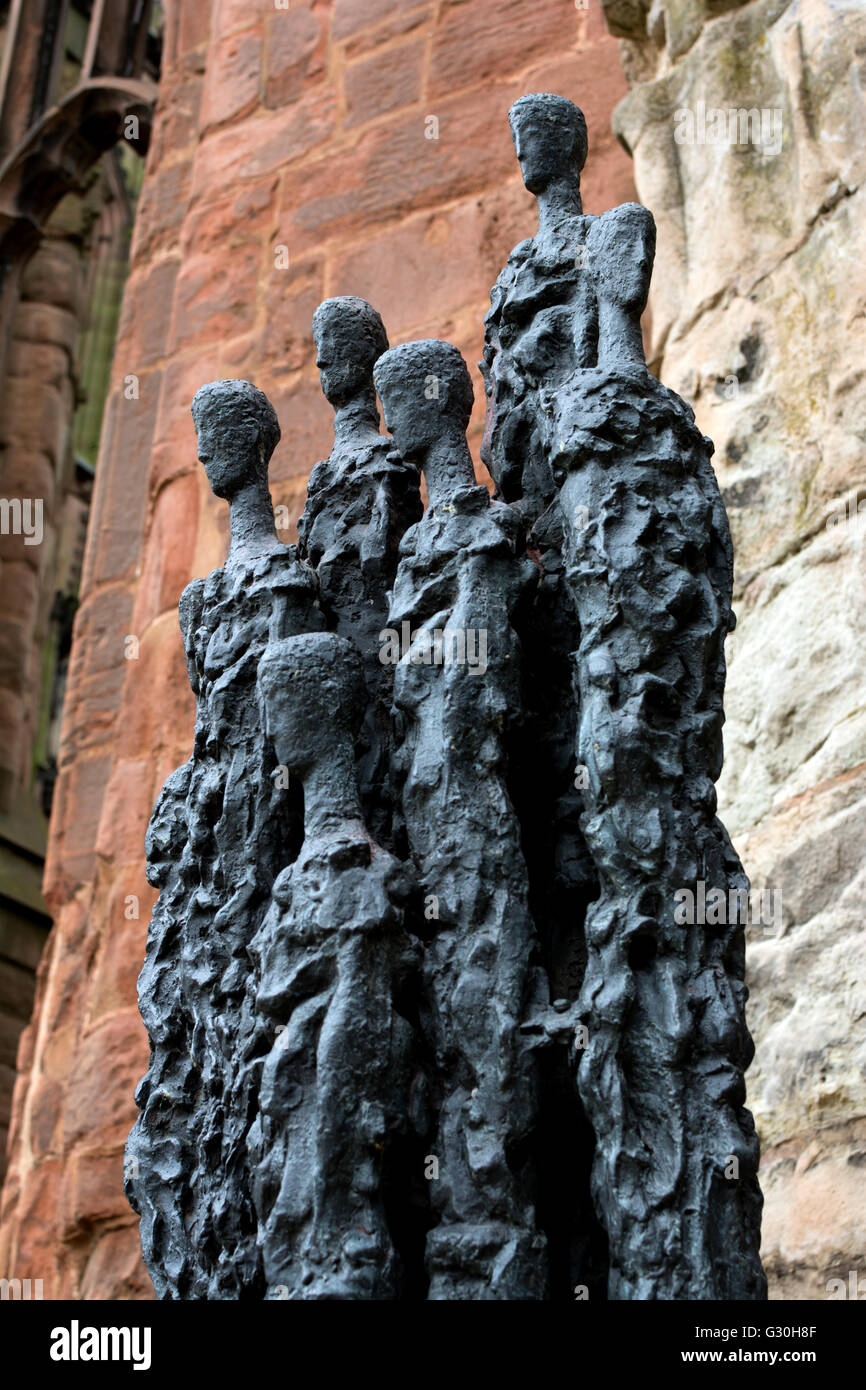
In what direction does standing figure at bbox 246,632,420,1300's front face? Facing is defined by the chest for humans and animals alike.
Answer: to the viewer's left
